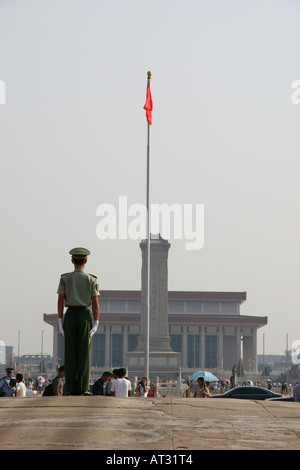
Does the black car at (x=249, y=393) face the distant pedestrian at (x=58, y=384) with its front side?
no

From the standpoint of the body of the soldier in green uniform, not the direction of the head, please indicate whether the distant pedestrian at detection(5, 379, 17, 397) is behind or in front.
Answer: in front

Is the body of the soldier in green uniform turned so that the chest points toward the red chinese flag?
yes

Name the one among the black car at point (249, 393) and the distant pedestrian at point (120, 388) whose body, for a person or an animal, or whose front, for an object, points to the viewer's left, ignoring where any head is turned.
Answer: the black car

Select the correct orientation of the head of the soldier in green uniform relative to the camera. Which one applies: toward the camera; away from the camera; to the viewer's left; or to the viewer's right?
away from the camera

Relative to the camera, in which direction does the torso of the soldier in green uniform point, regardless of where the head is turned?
away from the camera

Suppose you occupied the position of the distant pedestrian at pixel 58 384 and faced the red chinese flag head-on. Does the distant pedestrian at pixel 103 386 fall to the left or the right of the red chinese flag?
right
